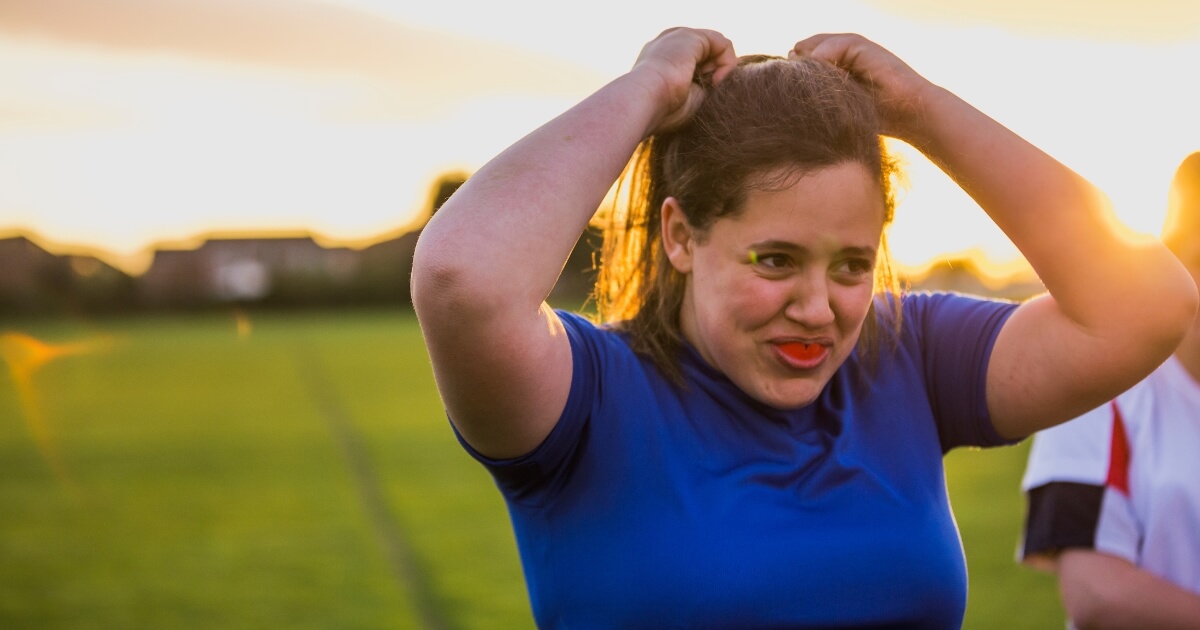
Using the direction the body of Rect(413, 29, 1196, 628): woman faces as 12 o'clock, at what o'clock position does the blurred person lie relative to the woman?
The blurred person is roughly at 9 o'clock from the woman.

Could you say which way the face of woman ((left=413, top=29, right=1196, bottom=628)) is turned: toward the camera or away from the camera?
toward the camera

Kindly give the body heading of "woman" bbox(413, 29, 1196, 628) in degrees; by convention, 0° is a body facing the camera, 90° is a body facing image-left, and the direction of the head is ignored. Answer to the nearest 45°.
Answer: approximately 315°
